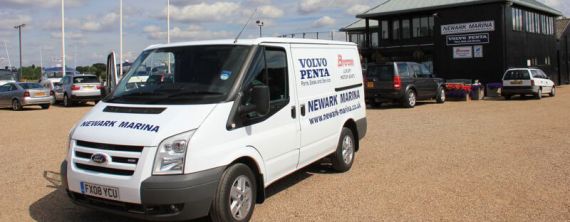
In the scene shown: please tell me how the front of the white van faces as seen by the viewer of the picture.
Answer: facing the viewer and to the left of the viewer

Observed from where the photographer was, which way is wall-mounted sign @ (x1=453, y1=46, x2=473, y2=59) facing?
facing the viewer

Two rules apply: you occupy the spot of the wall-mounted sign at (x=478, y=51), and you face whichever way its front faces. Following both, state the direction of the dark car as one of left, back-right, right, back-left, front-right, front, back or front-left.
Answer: front

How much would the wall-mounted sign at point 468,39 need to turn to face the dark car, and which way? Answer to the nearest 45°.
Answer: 0° — it already faces it

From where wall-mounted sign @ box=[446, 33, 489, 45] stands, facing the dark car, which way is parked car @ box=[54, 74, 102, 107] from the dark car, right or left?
right

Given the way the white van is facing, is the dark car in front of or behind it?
behind

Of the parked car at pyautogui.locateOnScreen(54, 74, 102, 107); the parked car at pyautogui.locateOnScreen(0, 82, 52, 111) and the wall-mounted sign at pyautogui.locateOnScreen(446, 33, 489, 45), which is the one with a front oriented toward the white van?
the wall-mounted sign

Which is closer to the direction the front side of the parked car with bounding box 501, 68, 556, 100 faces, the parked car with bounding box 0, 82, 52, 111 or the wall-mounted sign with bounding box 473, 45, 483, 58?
the wall-mounted sign

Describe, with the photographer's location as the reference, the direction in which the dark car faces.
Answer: facing away from the viewer and to the right of the viewer

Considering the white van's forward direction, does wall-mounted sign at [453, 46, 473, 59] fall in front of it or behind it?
behind

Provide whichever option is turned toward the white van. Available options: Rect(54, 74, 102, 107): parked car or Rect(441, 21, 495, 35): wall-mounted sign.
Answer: the wall-mounted sign

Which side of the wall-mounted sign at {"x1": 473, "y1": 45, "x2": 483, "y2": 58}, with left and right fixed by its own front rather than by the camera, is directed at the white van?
front

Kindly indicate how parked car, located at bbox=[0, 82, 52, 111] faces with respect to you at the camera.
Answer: facing away from the viewer and to the left of the viewer

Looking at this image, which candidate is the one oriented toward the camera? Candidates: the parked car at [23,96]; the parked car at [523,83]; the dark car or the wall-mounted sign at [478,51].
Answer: the wall-mounted sign

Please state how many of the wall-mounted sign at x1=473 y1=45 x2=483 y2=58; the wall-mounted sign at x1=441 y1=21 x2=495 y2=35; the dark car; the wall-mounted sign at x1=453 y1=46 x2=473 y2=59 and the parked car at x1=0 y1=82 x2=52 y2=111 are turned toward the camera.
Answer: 3

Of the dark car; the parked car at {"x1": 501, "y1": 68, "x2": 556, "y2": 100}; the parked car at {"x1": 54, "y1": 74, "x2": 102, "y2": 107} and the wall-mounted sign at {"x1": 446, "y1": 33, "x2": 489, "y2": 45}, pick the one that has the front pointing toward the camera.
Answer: the wall-mounted sign

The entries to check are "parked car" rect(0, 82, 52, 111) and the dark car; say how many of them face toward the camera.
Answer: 0
